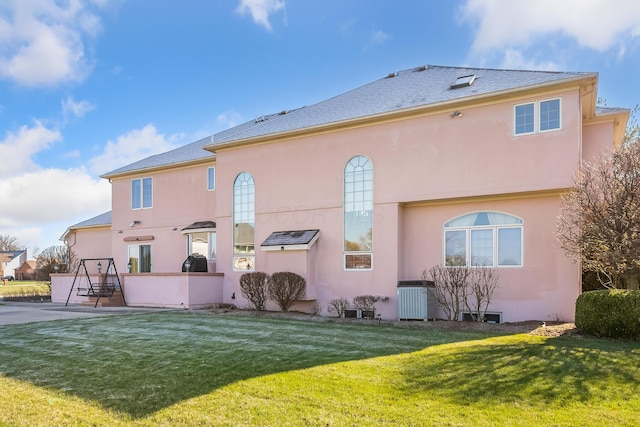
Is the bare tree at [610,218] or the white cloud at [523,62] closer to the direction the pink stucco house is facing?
the white cloud

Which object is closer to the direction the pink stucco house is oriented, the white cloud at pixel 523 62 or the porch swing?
the white cloud

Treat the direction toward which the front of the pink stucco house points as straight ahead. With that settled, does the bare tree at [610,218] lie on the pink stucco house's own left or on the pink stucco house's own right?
on the pink stucco house's own right

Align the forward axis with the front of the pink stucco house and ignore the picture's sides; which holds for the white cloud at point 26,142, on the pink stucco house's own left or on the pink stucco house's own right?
on the pink stucco house's own left

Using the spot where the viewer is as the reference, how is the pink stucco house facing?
facing away from the viewer and to the right of the viewer
